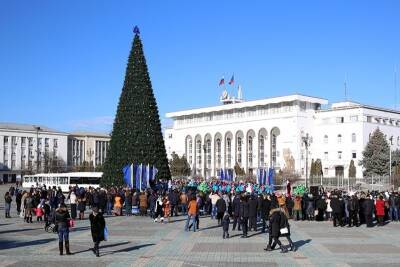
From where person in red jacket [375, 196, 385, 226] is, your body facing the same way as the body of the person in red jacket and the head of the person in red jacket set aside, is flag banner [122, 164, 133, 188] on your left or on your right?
on your left

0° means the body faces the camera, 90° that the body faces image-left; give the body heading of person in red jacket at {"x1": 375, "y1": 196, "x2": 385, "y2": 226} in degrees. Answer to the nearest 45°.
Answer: approximately 180°

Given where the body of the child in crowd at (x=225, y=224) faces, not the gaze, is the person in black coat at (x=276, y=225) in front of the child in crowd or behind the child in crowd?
behind

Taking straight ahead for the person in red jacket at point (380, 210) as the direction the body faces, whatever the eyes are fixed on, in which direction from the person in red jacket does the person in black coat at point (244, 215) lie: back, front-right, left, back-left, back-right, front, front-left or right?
back-left

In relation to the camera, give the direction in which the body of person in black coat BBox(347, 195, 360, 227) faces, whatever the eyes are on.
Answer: away from the camera

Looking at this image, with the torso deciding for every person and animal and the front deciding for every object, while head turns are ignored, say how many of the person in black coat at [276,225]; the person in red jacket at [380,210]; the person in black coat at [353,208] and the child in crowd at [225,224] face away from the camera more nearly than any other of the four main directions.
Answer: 3

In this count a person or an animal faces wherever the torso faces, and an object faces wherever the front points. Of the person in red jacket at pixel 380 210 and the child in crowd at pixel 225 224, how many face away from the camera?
2

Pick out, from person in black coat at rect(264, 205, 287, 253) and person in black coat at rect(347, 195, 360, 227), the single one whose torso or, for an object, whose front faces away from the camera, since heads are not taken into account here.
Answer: person in black coat at rect(347, 195, 360, 227)

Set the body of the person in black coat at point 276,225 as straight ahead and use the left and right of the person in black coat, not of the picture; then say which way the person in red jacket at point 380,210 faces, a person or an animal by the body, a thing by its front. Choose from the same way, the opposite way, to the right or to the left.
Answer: to the right

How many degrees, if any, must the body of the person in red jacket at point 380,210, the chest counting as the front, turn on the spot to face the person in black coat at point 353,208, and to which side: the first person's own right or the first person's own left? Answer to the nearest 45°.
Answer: approximately 135° to the first person's own left

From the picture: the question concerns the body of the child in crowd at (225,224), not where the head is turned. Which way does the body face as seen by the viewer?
away from the camera

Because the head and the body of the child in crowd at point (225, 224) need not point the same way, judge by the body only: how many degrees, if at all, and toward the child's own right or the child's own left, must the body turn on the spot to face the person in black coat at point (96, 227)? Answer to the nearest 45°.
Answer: approximately 135° to the child's own left

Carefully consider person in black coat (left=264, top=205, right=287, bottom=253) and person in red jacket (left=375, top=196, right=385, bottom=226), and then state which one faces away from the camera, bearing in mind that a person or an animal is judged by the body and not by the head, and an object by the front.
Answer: the person in red jacket
